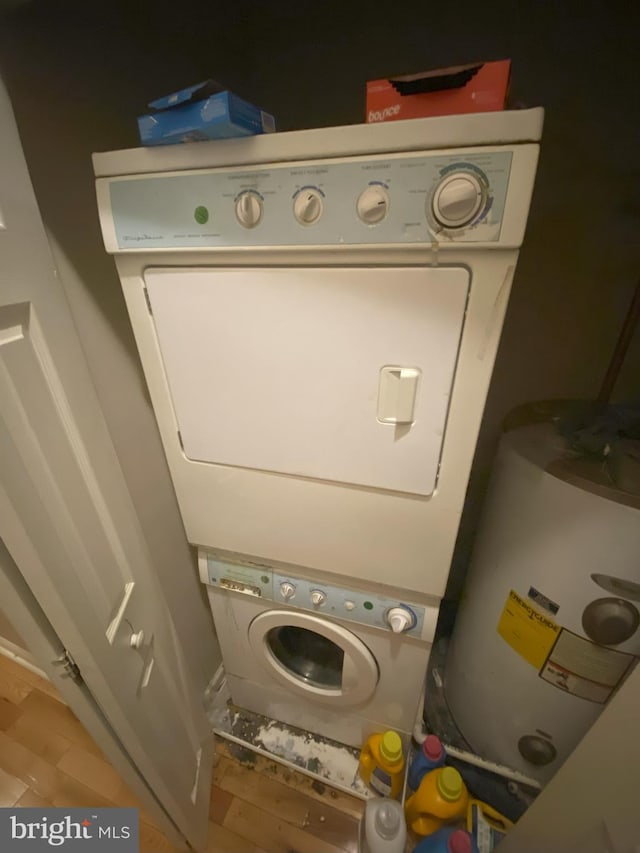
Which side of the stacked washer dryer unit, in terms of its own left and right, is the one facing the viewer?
front

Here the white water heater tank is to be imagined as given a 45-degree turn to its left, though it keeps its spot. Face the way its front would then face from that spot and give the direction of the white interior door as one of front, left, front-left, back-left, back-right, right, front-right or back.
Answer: right

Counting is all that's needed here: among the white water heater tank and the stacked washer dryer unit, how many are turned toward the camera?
2
